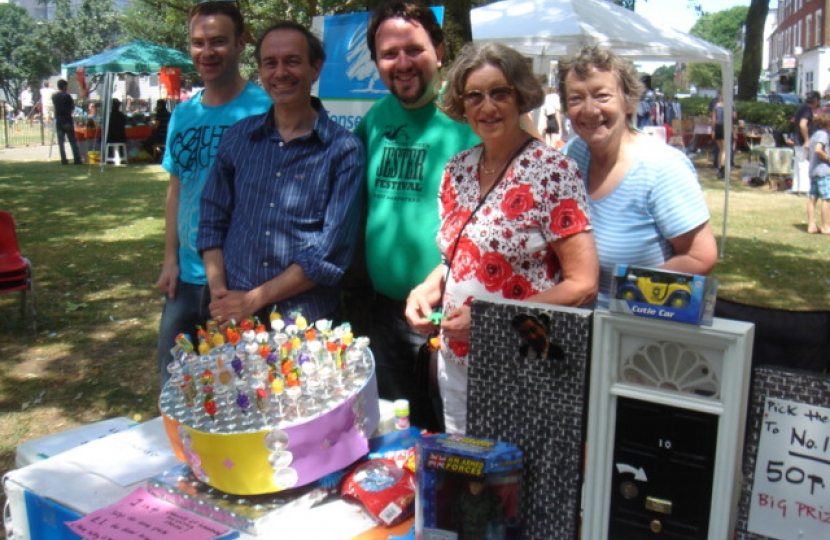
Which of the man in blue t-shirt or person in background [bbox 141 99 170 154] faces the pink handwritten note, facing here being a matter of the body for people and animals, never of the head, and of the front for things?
the man in blue t-shirt

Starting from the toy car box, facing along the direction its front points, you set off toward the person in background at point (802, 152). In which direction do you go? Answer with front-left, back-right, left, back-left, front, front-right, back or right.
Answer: back

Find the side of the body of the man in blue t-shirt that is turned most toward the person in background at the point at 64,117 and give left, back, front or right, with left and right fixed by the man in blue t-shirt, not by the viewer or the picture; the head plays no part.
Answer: back

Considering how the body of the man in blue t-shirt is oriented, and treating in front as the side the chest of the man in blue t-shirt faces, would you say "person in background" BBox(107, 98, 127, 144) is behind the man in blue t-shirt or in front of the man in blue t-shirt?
behind

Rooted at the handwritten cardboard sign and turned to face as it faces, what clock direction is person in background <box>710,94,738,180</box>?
The person in background is roughly at 6 o'clock from the handwritten cardboard sign.

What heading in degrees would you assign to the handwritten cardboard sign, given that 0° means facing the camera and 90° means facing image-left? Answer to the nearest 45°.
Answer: approximately 0°

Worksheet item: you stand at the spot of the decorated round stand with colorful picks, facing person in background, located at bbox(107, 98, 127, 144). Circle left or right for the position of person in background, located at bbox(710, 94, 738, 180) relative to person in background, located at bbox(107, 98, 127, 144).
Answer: right

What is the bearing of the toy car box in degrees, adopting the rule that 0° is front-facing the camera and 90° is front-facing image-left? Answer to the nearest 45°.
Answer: approximately 0°

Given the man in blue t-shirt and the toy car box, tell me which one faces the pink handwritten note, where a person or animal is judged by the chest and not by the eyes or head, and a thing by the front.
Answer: the man in blue t-shirt

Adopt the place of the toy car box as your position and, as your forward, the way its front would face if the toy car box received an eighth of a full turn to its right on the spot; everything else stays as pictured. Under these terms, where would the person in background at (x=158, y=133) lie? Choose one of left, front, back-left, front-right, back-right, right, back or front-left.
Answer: right
